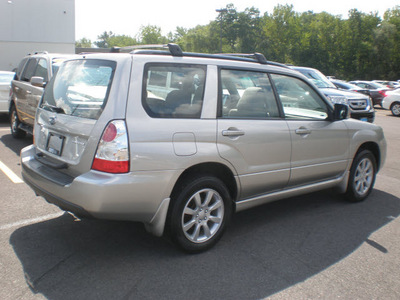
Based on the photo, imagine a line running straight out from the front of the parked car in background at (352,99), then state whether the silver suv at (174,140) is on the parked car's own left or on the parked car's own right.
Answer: on the parked car's own right

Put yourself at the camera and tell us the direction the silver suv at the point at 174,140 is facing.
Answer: facing away from the viewer and to the right of the viewer

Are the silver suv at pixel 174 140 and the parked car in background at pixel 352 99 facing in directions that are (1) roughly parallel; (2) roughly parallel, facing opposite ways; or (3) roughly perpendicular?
roughly perpendicular

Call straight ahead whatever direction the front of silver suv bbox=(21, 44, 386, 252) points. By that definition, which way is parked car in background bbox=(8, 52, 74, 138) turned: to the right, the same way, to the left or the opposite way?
to the right

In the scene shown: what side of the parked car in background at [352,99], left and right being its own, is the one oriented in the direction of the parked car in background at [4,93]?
right

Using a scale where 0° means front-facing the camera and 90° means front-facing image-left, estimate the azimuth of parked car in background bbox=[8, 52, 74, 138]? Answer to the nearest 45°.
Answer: approximately 315°

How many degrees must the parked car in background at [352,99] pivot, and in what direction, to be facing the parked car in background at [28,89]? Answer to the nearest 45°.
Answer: approximately 90° to its right

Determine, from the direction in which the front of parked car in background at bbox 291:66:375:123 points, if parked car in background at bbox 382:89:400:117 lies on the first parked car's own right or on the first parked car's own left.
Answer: on the first parked car's own left
